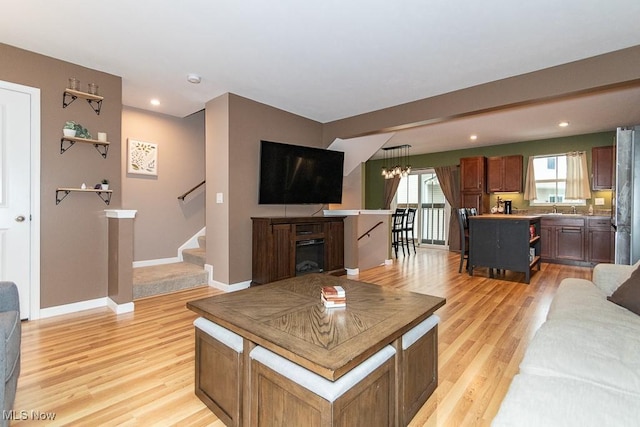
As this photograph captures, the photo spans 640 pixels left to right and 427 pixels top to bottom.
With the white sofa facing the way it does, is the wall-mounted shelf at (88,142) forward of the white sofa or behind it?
forward

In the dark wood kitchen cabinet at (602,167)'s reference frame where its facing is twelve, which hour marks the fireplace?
The fireplace is roughly at 1 o'clock from the dark wood kitchen cabinet.

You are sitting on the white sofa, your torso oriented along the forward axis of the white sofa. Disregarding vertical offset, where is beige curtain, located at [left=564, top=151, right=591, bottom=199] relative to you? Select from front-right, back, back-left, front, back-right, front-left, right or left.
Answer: right

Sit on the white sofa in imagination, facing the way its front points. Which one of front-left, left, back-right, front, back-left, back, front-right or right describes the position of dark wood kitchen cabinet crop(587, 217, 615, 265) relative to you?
right

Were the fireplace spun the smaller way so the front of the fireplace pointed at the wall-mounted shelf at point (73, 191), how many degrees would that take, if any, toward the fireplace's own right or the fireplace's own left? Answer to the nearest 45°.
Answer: approximately 90° to the fireplace's own right

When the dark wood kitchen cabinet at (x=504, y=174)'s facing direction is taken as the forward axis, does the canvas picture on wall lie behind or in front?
in front

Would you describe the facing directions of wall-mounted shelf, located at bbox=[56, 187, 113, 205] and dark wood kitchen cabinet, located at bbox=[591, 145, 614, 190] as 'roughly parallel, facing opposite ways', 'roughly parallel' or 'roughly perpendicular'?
roughly perpendicular

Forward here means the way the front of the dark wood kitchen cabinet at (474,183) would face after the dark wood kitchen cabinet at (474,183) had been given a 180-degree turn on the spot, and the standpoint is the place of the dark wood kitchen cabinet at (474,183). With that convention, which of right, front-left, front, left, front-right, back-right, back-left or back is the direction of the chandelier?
back-left

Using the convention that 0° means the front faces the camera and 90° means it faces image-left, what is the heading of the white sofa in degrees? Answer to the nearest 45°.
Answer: approximately 90°

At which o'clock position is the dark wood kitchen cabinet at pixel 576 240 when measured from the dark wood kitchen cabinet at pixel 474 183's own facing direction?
the dark wood kitchen cabinet at pixel 576 240 is roughly at 8 o'clock from the dark wood kitchen cabinet at pixel 474 183.

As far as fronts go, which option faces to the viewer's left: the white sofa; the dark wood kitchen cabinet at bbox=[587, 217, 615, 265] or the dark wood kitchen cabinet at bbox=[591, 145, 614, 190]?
the white sofa

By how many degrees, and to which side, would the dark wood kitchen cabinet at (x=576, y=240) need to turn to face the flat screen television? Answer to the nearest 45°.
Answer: approximately 45° to its right

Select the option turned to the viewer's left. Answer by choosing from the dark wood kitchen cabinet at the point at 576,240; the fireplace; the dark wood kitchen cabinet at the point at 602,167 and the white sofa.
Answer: the white sofa

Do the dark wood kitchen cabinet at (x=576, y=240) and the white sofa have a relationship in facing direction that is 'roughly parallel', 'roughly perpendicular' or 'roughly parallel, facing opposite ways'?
roughly perpendicular
